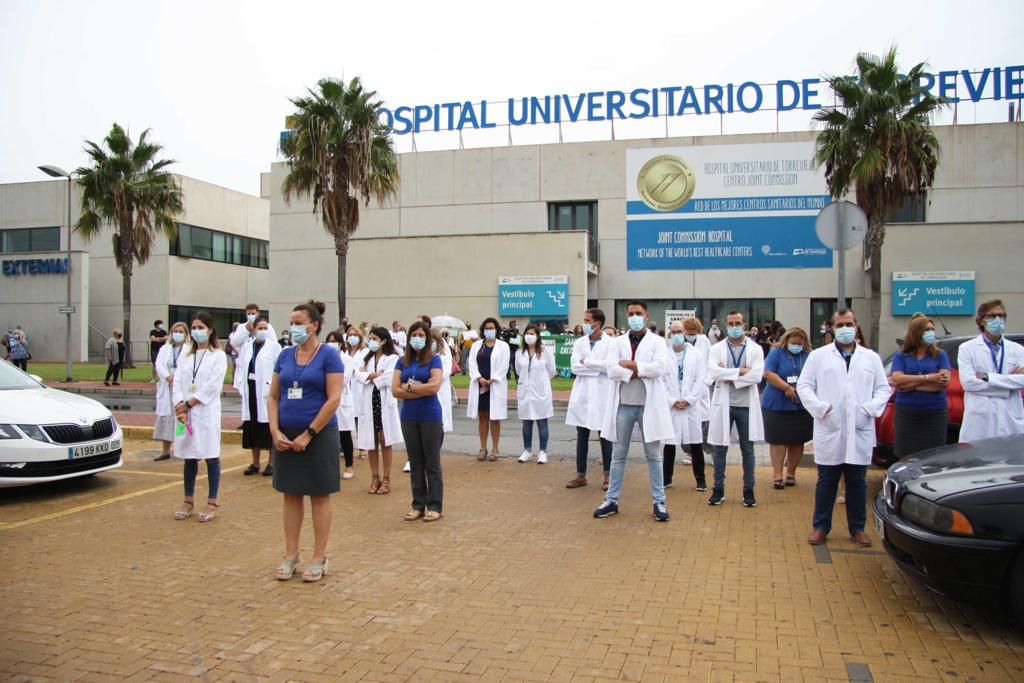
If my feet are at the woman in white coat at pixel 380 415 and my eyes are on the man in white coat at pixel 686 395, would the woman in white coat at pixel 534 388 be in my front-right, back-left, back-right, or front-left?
front-left

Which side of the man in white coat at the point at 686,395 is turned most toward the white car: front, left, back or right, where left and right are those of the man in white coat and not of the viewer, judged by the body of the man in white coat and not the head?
right

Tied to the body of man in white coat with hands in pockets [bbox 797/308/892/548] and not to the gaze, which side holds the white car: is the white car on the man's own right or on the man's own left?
on the man's own right

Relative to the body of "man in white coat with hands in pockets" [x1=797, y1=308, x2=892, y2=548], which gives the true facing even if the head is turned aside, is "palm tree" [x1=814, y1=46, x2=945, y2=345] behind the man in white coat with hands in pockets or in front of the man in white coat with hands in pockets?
behind

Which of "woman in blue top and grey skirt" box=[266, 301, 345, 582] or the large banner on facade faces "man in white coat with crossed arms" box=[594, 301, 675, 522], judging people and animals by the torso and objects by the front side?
the large banner on facade

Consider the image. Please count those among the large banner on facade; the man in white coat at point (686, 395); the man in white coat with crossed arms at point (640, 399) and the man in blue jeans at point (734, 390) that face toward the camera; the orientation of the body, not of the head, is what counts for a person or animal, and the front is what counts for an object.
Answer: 4

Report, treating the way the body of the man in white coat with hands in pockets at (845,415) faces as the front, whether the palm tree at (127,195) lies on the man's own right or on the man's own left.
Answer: on the man's own right

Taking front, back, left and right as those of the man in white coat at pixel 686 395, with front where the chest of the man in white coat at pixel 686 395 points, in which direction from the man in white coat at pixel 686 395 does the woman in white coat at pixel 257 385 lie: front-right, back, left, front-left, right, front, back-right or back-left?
right

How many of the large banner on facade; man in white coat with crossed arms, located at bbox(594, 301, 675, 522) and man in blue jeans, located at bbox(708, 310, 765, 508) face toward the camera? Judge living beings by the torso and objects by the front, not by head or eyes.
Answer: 3

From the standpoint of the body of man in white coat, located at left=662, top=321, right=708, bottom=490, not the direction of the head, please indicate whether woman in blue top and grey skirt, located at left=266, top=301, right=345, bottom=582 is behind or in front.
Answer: in front

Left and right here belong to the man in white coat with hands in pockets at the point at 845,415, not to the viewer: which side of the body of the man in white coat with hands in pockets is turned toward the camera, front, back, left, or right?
front

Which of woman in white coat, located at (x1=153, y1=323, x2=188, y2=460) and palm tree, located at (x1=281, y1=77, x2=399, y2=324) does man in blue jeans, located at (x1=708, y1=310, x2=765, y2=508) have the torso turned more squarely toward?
the woman in white coat

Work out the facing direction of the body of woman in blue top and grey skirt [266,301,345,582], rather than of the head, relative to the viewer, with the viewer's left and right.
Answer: facing the viewer and to the left of the viewer

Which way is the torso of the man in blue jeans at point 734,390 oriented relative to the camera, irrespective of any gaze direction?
toward the camera
